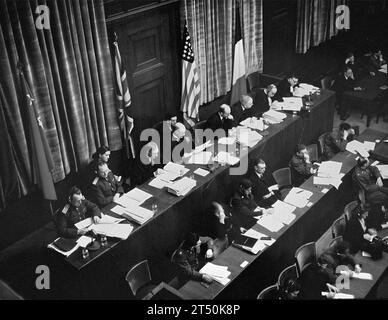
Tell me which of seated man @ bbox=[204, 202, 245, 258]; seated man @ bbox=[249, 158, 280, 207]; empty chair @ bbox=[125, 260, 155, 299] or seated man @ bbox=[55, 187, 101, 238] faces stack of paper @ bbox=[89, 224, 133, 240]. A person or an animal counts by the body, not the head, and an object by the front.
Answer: seated man @ bbox=[55, 187, 101, 238]

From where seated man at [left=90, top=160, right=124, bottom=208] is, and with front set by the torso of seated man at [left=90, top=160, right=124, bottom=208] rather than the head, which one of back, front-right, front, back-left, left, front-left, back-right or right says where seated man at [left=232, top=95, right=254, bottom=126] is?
left

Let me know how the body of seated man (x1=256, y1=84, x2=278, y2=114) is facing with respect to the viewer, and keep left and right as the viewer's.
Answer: facing the viewer and to the right of the viewer

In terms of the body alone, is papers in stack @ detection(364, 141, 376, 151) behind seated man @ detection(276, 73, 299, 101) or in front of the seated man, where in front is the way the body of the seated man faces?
in front

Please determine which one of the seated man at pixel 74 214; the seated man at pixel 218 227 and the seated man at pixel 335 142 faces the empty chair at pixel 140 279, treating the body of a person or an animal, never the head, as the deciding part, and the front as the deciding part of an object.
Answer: the seated man at pixel 74 214

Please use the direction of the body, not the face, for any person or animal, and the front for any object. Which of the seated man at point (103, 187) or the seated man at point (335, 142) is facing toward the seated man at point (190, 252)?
the seated man at point (103, 187)

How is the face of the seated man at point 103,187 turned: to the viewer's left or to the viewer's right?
to the viewer's right

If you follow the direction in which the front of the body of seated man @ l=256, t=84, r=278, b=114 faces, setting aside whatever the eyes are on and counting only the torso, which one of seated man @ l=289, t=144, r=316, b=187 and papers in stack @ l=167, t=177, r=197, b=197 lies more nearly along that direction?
the seated man
